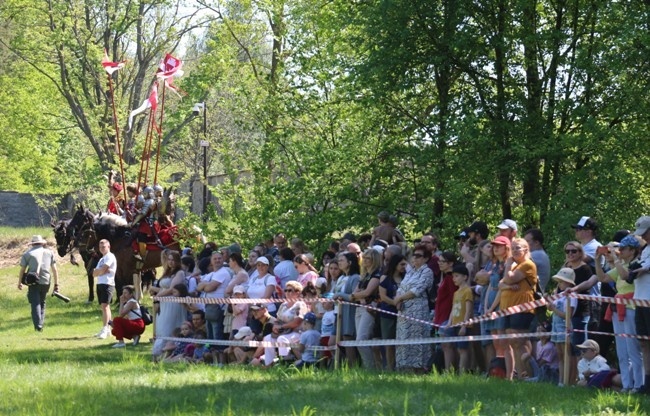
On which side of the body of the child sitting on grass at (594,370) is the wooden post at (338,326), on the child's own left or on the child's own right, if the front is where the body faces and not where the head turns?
on the child's own right

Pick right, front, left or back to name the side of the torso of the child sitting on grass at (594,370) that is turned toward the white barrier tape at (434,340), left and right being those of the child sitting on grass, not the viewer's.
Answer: right

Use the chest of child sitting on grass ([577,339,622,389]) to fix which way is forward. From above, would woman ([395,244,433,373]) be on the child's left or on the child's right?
on the child's right

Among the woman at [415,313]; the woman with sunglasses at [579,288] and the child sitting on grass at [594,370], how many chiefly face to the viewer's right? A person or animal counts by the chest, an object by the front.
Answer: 0

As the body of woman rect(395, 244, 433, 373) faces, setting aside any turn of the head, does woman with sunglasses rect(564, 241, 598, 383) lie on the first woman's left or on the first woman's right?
on the first woman's left

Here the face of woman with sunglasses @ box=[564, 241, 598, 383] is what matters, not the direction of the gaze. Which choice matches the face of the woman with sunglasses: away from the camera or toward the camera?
toward the camera

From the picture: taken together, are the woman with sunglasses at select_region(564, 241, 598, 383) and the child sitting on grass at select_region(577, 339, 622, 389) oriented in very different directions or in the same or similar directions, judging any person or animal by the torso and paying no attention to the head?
same or similar directions

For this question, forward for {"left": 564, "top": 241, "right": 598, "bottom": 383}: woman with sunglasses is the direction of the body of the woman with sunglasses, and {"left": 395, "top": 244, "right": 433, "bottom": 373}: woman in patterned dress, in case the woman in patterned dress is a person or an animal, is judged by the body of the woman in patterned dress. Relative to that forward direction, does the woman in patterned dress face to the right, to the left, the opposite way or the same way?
the same way

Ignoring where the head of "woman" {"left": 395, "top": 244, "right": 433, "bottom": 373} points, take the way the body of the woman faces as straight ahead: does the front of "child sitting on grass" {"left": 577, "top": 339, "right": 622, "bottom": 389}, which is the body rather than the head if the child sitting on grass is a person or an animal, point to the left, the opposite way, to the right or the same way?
the same way

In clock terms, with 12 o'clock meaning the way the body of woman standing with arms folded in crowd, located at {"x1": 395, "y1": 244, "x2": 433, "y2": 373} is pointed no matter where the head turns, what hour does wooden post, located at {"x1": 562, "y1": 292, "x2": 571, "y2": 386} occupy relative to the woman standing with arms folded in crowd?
The wooden post is roughly at 9 o'clock from the woman standing with arms folded in crowd.

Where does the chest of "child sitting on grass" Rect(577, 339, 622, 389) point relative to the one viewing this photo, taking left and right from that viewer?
facing the viewer and to the left of the viewer

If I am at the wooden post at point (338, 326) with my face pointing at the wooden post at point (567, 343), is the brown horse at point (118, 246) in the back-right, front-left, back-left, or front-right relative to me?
back-left
